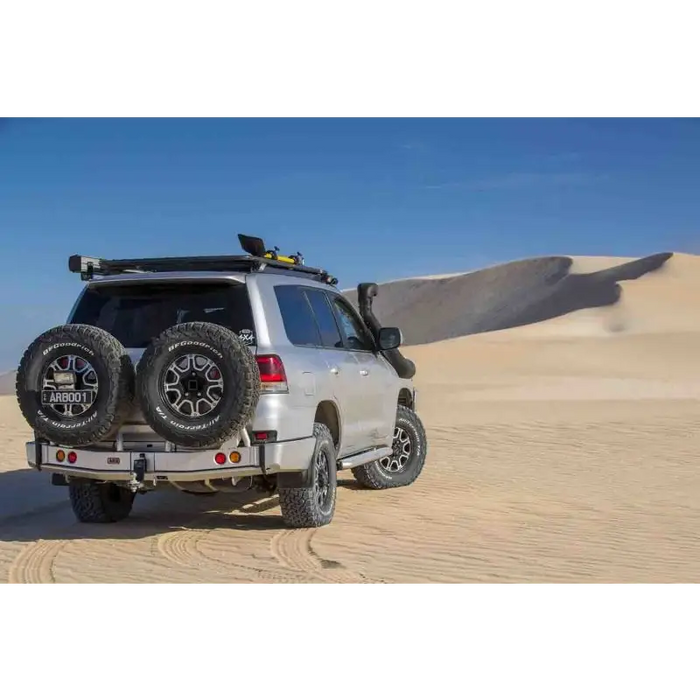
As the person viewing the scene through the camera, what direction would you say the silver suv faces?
facing away from the viewer and to the right of the viewer
